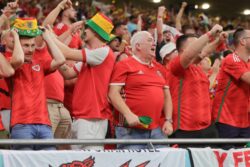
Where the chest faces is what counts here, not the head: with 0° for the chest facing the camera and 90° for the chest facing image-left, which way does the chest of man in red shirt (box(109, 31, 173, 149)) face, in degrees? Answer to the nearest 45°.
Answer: approximately 315°
